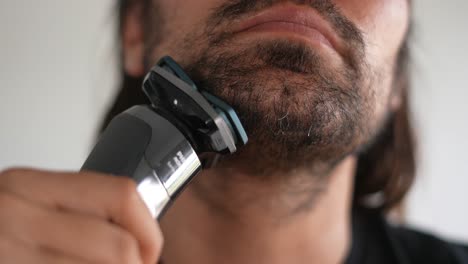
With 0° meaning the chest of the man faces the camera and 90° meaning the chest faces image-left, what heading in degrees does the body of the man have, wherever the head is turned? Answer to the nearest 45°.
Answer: approximately 0°
